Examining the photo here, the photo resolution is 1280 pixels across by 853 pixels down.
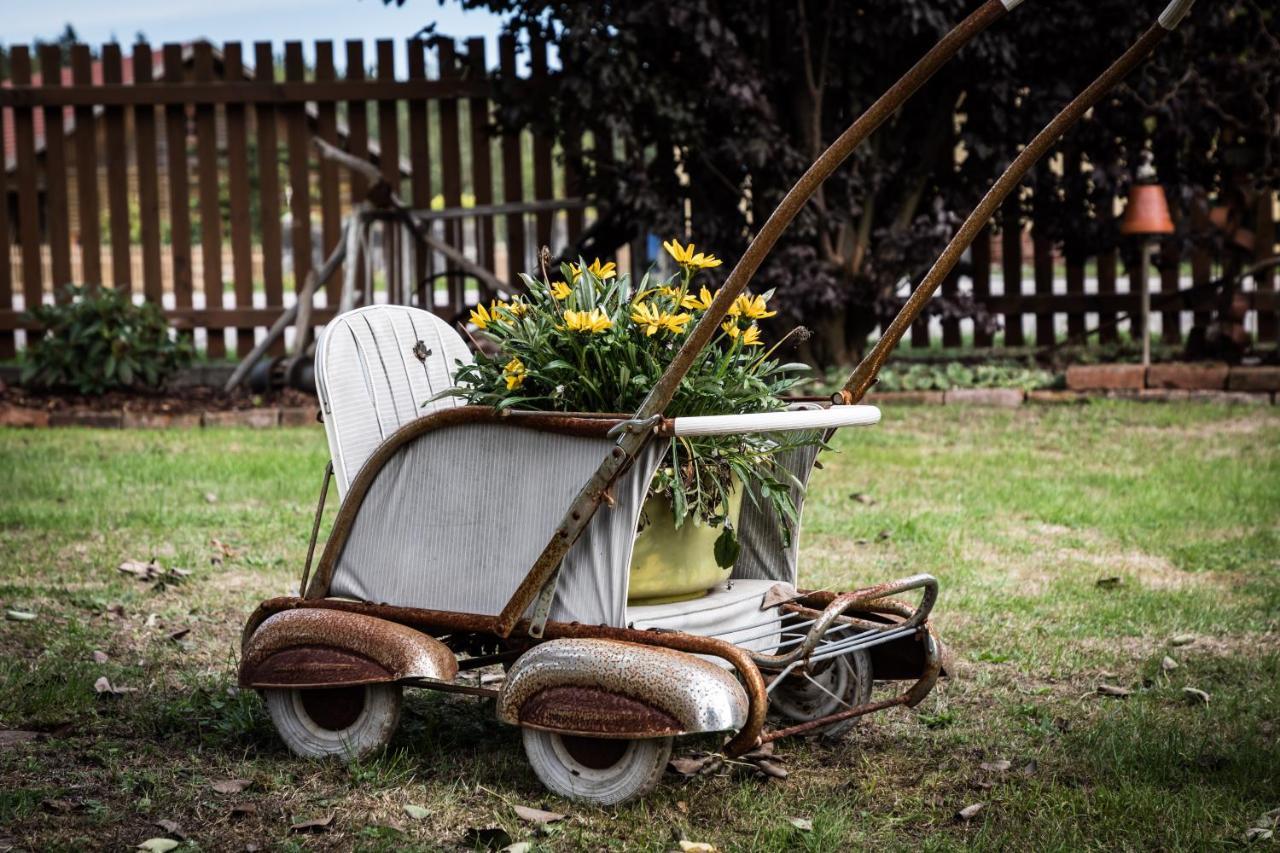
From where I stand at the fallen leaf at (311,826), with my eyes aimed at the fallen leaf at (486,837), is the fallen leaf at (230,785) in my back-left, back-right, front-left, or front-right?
back-left

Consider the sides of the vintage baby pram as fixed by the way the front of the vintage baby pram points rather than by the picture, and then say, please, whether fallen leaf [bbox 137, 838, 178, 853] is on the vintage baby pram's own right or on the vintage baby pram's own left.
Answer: on the vintage baby pram's own right
